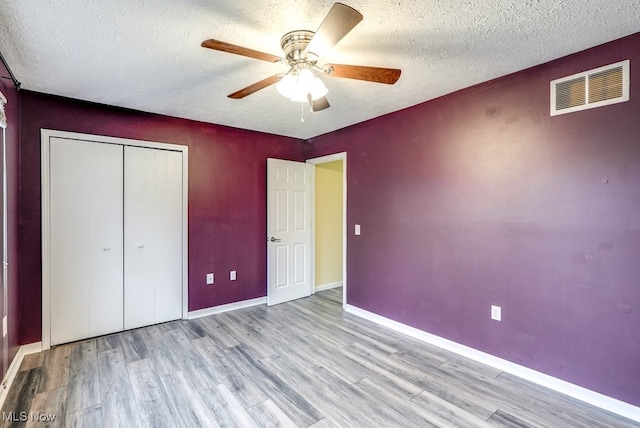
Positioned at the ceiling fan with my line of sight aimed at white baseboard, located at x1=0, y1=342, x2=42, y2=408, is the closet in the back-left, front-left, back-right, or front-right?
front-right

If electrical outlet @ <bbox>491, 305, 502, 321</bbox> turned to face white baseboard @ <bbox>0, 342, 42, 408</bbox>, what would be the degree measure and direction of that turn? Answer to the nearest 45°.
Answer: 0° — it already faces it

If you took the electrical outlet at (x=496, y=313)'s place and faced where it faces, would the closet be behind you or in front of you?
in front

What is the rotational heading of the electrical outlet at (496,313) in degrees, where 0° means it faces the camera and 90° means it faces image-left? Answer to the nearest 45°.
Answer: approximately 45°

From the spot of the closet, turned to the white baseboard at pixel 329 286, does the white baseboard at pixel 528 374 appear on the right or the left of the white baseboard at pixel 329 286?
right

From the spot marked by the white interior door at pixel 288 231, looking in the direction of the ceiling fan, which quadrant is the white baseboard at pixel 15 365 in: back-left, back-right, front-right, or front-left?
front-right

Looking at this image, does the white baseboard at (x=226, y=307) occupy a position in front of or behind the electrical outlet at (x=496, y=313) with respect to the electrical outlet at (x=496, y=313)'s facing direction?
in front

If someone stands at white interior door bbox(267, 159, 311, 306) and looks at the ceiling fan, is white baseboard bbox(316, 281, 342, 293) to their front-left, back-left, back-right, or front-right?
back-left

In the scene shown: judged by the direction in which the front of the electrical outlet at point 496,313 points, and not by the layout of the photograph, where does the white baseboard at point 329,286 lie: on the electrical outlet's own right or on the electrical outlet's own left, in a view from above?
on the electrical outlet's own right
